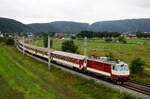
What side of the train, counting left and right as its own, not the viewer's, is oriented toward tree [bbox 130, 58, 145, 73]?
front

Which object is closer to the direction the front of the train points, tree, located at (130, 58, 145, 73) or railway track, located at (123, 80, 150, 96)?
the railway track

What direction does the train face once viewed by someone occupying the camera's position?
facing the viewer and to the right of the viewer

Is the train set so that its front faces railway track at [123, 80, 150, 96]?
yes
